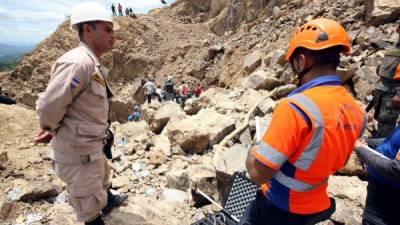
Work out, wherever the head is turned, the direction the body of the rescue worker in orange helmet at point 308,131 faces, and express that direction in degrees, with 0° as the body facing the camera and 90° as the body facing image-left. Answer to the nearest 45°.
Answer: approximately 135°

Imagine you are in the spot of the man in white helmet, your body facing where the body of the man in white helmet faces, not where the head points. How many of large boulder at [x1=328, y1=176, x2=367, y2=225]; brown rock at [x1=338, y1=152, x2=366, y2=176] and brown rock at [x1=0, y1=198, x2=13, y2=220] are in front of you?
2

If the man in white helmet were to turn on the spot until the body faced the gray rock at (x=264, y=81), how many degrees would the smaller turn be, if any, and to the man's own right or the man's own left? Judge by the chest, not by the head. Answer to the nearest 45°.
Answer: approximately 45° to the man's own left

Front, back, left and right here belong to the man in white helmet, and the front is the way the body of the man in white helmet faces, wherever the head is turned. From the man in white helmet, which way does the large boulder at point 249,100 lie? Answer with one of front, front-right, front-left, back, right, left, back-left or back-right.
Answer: front-left

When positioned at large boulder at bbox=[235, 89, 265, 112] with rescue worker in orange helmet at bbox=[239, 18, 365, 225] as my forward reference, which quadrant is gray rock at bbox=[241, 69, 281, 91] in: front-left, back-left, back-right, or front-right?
back-left

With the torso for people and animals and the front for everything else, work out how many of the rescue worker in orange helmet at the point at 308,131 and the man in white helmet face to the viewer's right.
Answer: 1

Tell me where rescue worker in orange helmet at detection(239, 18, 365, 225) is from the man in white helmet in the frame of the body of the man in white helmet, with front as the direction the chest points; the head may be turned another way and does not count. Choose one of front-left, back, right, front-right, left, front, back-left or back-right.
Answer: front-right

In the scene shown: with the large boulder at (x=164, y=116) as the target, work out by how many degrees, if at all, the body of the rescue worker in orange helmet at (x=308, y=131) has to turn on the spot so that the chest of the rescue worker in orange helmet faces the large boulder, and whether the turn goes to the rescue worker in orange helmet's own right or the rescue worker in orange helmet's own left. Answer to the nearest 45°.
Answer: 0° — they already face it

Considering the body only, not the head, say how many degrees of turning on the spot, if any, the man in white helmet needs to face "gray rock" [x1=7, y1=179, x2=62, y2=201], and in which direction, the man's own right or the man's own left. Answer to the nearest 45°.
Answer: approximately 135° to the man's own left

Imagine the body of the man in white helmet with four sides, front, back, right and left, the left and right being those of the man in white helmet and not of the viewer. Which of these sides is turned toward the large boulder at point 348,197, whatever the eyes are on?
front

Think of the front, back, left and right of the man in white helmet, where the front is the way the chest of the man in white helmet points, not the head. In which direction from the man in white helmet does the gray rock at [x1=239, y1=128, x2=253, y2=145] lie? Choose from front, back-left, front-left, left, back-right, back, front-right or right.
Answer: front-left

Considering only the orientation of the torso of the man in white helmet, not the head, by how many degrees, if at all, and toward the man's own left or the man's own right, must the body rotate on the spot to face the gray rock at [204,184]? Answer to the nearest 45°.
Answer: approximately 45° to the man's own left

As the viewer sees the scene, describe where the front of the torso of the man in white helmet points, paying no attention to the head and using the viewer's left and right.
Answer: facing to the right of the viewer
